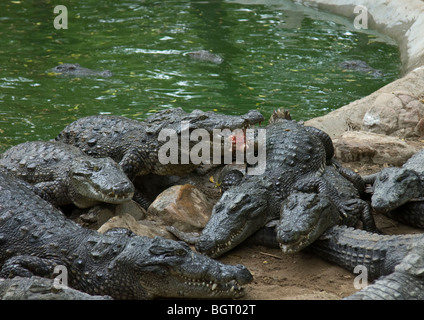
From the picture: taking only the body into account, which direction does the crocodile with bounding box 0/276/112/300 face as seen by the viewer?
to the viewer's right

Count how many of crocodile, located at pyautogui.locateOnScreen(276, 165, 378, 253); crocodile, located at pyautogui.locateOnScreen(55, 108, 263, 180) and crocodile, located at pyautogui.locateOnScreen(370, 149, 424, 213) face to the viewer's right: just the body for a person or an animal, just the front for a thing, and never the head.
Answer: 1

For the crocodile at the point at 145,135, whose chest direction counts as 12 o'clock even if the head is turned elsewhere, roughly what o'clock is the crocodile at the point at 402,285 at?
the crocodile at the point at 402,285 is roughly at 2 o'clock from the crocodile at the point at 145,135.

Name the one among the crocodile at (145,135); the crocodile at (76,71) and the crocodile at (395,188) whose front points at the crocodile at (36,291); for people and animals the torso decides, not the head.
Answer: the crocodile at (395,188)

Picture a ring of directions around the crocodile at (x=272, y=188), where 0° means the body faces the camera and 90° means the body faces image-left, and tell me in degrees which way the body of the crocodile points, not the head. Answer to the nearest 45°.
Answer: approximately 45°

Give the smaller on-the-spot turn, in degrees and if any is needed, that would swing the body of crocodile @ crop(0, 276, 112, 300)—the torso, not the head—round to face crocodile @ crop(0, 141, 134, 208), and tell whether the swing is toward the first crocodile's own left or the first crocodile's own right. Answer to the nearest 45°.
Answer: approximately 90° to the first crocodile's own left

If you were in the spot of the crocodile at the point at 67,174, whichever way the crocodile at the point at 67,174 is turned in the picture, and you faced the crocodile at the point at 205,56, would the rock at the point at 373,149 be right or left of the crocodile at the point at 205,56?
right

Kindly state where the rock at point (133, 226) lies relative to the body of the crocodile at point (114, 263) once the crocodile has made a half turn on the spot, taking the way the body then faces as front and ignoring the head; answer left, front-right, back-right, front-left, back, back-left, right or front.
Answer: right

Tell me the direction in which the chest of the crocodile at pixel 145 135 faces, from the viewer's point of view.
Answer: to the viewer's right

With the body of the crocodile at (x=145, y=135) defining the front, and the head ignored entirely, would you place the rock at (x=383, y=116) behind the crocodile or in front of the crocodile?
in front
